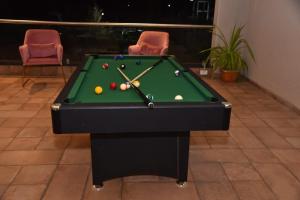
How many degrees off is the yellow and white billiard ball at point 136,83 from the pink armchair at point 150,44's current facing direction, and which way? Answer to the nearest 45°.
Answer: approximately 45° to its left

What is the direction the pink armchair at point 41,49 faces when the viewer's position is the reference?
facing the viewer

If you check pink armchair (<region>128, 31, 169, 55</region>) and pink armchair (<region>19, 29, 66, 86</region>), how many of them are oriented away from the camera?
0

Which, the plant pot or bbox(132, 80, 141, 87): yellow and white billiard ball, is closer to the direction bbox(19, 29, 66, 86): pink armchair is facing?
the yellow and white billiard ball

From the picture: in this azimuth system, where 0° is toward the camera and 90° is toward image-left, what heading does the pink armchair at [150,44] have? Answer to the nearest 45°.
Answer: approximately 45°

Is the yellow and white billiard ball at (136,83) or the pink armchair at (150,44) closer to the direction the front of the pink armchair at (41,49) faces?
the yellow and white billiard ball

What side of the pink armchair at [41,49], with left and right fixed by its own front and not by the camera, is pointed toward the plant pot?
left

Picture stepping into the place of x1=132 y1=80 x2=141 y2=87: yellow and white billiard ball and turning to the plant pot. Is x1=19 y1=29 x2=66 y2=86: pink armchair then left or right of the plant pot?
left

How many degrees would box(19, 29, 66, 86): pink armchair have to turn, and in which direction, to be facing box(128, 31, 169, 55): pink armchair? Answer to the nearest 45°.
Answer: approximately 90° to its left
